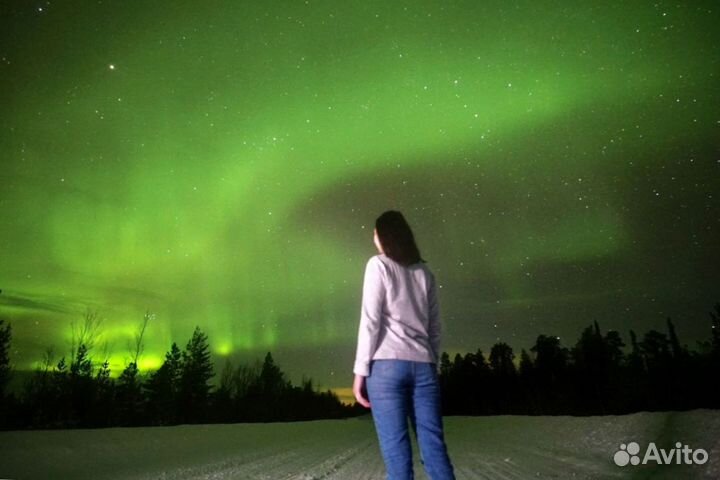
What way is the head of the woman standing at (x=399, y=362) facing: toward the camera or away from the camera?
away from the camera

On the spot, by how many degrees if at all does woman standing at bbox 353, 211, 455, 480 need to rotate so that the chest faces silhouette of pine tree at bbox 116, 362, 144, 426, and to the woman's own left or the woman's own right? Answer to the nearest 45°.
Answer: approximately 45° to the woman's own left

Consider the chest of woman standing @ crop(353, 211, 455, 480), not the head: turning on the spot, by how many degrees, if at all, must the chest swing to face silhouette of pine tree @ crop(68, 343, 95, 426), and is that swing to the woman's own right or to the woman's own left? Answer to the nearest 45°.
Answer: approximately 45° to the woman's own left

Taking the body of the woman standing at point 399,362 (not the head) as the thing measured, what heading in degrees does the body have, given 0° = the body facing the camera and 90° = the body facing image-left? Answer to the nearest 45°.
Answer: approximately 180°

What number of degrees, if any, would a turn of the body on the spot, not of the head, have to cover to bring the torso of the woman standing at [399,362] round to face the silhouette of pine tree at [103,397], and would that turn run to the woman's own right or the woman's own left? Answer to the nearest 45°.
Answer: approximately 45° to the woman's own left
